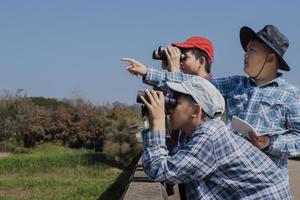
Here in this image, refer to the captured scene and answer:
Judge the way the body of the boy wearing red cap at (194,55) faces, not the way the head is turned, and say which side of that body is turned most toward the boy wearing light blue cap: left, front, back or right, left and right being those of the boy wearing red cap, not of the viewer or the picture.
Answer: left

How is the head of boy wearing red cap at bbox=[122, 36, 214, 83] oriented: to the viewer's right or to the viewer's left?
to the viewer's left

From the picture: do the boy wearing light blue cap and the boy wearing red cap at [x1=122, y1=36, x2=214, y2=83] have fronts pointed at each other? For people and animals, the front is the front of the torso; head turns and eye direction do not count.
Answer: no

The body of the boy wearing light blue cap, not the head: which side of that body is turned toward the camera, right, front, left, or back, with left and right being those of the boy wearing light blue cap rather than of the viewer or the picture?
left

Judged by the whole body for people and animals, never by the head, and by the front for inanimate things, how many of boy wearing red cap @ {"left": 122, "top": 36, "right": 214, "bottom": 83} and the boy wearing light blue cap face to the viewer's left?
2

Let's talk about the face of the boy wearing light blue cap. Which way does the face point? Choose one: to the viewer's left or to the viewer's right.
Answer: to the viewer's left

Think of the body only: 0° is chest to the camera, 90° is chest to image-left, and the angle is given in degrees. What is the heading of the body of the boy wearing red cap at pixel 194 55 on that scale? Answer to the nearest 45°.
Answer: approximately 90°

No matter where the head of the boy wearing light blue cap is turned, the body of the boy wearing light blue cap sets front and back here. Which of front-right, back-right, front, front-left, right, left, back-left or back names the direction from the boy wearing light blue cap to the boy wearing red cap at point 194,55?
right

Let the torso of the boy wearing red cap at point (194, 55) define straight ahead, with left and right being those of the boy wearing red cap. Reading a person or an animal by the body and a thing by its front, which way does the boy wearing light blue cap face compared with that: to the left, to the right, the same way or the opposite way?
the same way
